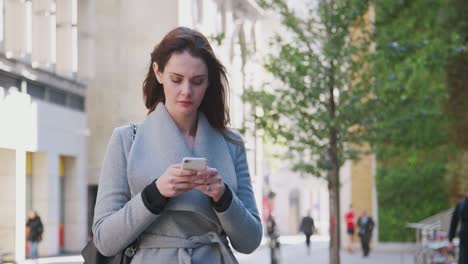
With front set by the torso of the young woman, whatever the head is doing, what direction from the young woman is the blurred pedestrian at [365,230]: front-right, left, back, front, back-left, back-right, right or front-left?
back

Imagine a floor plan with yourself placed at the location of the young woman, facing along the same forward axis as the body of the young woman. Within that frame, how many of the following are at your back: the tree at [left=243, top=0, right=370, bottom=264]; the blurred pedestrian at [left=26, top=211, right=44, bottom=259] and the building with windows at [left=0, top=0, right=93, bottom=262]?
3

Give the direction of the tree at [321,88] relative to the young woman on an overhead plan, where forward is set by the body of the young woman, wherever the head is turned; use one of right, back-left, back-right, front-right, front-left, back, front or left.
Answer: back

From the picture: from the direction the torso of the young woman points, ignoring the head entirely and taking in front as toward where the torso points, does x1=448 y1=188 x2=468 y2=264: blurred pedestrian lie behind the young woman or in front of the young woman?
behind

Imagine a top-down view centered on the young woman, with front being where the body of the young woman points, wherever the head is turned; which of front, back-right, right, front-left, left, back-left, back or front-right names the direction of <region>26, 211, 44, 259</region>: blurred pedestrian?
back

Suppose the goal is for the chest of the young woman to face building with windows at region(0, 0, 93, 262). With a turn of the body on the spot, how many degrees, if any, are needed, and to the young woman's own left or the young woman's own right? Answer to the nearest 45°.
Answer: approximately 180°

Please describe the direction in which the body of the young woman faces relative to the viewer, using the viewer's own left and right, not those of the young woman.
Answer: facing the viewer
